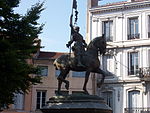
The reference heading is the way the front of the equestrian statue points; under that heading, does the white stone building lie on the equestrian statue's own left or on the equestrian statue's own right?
on the equestrian statue's own left

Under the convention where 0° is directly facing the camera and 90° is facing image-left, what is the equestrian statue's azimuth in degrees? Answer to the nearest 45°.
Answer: approximately 270°

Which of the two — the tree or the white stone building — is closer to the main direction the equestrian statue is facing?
the white stone building
